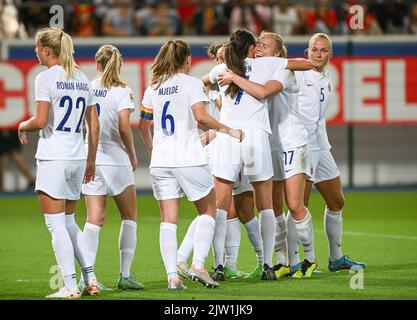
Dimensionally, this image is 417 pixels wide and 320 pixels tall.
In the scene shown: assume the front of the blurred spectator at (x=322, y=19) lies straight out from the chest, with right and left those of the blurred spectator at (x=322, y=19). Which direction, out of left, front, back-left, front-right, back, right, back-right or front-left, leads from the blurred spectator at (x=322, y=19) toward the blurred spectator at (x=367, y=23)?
left

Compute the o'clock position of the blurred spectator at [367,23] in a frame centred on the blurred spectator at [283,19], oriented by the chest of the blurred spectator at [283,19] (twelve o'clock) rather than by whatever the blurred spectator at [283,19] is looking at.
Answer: the blurred spectator at [367,23] is roughly at 9 o'clock from the blurred spectator at [283,19].

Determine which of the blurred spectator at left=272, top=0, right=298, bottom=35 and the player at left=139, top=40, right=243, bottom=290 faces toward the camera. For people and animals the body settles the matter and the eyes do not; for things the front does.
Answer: the blurred spectator

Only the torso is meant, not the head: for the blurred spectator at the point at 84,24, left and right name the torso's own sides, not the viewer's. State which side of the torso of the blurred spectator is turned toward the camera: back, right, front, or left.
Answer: front

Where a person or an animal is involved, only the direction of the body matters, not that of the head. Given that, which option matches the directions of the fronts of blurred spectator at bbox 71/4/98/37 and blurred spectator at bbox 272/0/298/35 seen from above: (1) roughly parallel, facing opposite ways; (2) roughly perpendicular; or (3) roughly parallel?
roughly parallel

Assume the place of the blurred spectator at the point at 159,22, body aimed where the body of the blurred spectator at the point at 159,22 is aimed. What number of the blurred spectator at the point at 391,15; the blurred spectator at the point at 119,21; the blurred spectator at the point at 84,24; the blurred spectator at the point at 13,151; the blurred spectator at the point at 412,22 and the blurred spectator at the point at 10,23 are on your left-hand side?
2

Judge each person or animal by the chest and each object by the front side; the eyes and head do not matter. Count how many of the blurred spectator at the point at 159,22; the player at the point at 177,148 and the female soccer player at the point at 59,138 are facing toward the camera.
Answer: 1

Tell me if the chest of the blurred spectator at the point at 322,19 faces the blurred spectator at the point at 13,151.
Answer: no

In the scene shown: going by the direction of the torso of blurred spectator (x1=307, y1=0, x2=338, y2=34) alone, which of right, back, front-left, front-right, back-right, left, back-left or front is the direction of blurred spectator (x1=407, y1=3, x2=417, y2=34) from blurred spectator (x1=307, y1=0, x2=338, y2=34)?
left

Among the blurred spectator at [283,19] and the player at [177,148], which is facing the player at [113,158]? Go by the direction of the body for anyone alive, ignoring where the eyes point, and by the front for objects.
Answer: the blurred spectator

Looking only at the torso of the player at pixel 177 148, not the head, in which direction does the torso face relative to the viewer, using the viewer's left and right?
facing away from the viewer and to the right of the viewer

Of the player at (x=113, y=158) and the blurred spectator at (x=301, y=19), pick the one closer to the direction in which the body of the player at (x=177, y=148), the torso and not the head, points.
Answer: the blurred spectator

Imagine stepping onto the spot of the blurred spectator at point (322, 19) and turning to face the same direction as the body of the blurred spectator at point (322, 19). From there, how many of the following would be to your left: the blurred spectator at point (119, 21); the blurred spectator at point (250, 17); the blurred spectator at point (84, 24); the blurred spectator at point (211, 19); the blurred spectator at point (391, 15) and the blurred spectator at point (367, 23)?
2

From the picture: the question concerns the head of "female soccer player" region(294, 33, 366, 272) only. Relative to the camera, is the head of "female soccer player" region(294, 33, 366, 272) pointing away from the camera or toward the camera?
toward the camera

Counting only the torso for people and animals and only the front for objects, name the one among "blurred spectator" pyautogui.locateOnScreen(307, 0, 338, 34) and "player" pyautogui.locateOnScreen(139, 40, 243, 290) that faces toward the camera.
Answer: the blurred spectator

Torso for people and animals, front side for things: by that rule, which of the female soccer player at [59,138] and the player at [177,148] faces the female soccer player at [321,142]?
the player

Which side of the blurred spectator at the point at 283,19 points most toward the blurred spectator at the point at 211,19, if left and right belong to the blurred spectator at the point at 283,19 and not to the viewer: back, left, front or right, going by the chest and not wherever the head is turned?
right

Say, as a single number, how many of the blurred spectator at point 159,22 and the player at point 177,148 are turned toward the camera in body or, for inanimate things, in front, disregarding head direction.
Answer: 1

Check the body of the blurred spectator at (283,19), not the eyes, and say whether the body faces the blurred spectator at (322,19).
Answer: no
